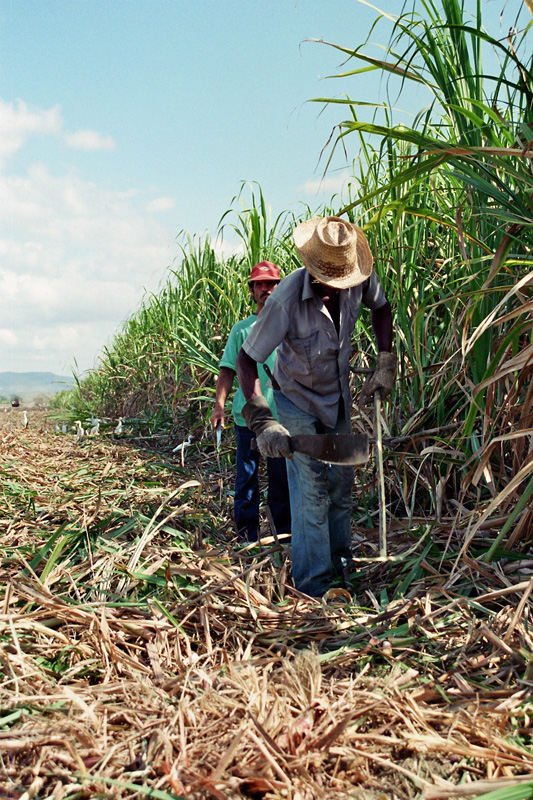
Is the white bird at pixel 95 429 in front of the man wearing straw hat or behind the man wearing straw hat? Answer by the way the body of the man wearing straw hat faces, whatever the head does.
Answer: behind

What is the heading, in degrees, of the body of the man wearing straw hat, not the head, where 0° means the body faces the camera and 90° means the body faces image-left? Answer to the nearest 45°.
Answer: approximately 315°
